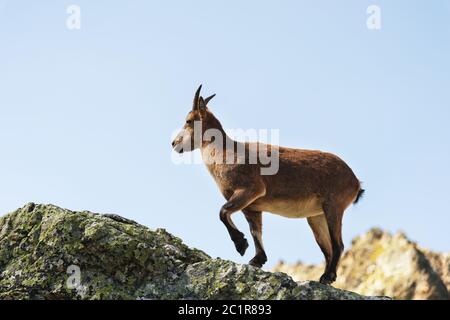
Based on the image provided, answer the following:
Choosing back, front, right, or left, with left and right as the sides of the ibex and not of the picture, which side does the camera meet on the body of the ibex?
left

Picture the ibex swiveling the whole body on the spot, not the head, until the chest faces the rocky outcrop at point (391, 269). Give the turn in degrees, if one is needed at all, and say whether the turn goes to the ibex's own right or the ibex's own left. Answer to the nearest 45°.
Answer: approximately 90° to the ibex's own right
